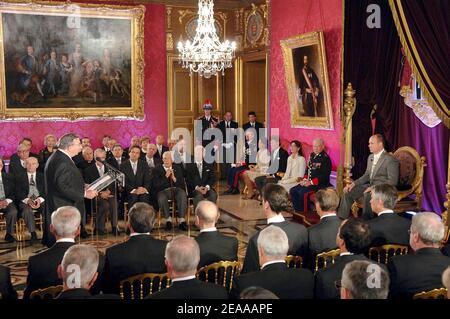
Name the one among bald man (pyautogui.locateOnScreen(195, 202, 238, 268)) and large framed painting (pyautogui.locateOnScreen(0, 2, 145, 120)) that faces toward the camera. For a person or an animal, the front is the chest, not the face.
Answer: the large framed painting

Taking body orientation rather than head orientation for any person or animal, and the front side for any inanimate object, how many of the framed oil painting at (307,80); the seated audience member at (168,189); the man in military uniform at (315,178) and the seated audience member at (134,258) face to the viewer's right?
0

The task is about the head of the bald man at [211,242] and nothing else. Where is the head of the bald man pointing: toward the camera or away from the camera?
away from the camera

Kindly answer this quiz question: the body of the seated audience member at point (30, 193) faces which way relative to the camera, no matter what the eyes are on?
toward the camera

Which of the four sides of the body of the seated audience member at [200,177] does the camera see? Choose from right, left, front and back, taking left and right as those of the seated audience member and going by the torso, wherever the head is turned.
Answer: front

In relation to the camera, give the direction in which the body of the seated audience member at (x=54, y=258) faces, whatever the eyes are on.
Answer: away from the camera

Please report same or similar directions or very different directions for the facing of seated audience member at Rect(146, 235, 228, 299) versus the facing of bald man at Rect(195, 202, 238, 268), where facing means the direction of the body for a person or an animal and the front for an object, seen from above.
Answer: same or similar directions

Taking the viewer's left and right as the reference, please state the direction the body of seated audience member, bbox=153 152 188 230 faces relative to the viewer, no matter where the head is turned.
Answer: facing the viewer

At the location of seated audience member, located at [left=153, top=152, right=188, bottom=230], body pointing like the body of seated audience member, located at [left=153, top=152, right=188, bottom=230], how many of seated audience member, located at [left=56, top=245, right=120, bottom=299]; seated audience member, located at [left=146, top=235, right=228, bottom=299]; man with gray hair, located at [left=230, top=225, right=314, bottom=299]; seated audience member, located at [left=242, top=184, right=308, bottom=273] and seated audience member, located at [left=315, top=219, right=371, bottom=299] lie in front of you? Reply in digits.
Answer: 5

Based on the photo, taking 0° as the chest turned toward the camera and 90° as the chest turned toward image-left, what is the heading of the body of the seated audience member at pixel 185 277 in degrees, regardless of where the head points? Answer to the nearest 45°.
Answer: approximately 180°

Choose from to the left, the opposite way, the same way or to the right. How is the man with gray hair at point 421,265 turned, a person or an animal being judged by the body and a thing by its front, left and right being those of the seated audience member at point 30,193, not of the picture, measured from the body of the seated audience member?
the opposite way

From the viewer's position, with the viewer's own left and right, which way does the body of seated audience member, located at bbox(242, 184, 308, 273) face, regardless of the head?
facing away from the viewer and to the left of the viewer

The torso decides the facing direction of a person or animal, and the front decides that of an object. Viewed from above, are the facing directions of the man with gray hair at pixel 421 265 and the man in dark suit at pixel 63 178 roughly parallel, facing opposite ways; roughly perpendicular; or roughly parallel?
roughly perpendicular

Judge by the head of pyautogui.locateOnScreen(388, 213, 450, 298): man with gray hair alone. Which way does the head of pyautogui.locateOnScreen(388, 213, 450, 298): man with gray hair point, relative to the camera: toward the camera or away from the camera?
away from the camera

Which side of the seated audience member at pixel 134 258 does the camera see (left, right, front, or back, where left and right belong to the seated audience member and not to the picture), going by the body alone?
back

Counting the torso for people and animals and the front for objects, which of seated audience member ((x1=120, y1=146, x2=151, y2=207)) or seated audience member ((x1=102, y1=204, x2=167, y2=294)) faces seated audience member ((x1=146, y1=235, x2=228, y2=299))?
seated audience member ((x1=120, y1=146, x2=151, y2=207))

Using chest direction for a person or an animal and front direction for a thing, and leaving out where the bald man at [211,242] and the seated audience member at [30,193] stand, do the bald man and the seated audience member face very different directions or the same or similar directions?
very different directions

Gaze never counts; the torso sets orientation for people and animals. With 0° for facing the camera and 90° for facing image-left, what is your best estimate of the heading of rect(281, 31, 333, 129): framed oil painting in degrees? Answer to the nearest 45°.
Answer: approximately 45°

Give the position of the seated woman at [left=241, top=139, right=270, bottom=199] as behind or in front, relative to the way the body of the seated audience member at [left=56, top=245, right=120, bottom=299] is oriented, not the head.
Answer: in front
